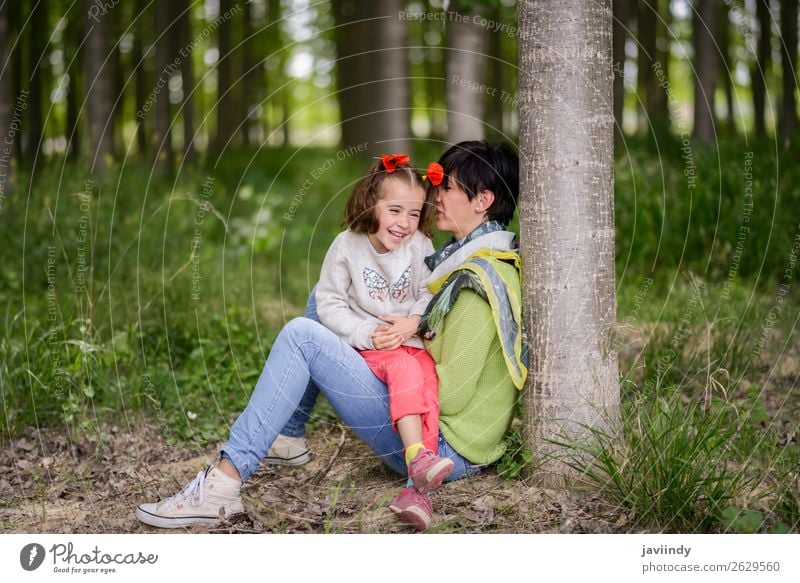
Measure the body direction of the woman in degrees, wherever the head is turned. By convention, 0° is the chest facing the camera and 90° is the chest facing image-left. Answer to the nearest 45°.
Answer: approximately 90°

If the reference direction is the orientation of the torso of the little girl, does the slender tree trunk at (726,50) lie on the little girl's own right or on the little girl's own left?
on the little girl's own left

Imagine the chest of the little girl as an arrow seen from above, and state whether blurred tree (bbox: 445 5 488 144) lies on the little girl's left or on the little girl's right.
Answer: on the little girl's left

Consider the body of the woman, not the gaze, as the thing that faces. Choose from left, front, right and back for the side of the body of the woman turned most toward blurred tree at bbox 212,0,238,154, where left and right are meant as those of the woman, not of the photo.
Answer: right

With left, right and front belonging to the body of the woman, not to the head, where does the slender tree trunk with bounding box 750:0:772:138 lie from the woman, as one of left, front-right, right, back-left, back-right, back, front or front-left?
back-right

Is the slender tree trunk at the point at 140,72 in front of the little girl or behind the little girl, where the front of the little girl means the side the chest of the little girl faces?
behind

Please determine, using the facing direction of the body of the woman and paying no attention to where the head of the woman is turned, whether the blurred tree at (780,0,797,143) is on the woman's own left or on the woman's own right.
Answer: on the woman's own right

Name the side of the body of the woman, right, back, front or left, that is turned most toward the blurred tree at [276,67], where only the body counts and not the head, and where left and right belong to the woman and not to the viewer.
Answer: right

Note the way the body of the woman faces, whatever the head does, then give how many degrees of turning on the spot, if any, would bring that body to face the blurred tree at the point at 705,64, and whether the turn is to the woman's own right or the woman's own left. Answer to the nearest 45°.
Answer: approximately 135° to the woman's own right

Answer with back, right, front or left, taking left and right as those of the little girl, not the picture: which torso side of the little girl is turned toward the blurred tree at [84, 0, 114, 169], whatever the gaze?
back

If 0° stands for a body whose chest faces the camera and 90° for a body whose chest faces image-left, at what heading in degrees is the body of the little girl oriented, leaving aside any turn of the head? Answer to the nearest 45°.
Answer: approximately 315°

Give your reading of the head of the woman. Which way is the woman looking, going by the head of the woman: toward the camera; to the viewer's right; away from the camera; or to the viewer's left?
to the viewer's left

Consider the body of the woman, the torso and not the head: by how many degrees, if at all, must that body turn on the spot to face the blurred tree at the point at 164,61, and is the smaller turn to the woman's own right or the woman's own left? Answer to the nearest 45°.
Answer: approximately 90° to the woman's own right

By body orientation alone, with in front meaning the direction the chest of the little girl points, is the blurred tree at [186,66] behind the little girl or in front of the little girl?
behind

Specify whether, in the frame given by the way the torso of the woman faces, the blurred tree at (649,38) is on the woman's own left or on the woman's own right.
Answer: on the woman's own right

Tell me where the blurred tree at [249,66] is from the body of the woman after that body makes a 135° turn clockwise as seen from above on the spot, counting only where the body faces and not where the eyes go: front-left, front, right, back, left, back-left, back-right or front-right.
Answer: front-left
